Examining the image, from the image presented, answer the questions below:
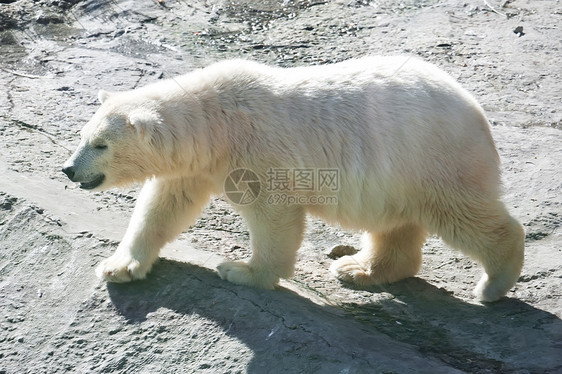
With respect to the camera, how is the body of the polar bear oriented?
to the viewer's left

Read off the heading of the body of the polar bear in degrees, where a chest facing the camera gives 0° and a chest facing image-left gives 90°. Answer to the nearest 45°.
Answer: approximately 90°
